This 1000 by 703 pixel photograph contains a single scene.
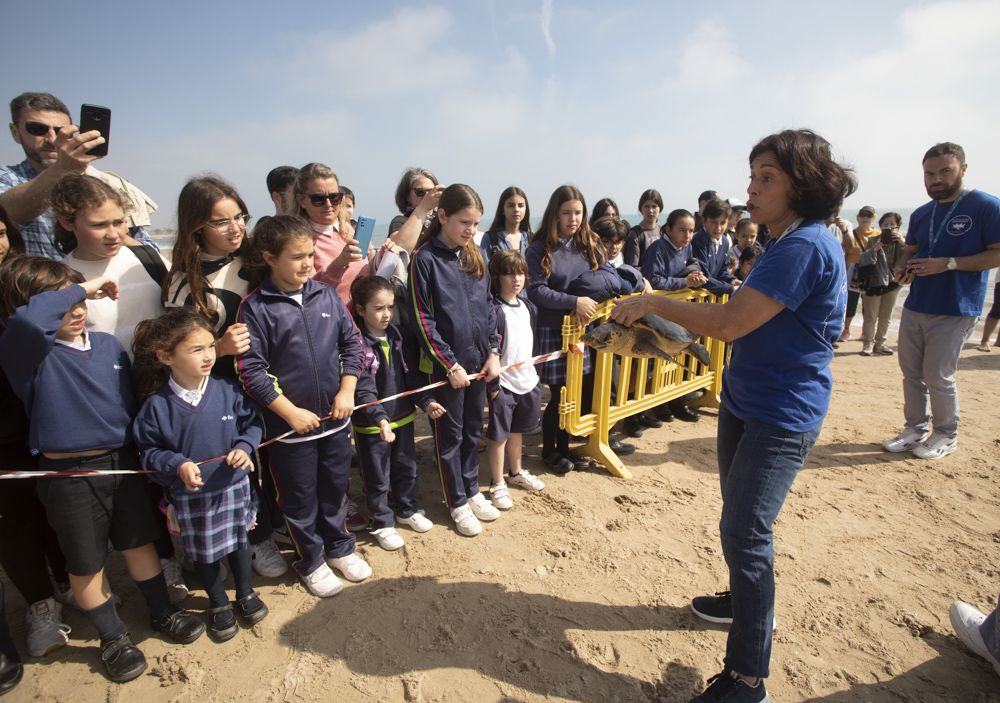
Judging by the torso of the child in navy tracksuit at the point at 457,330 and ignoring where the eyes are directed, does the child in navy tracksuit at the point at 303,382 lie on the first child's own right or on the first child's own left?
on the first child's own right

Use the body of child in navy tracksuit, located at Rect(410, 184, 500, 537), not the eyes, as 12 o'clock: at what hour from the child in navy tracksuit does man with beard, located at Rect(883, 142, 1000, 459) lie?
The man with beard is roughly at 10 o'clock from the child in navy tracksuit.

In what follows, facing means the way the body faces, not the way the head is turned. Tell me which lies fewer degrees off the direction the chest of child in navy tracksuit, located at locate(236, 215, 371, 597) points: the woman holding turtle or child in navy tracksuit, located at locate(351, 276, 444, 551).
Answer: the woman holding turtle

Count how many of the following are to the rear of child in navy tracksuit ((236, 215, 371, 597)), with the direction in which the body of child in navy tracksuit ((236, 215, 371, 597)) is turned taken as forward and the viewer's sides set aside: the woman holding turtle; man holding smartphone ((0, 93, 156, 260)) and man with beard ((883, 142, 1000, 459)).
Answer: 1

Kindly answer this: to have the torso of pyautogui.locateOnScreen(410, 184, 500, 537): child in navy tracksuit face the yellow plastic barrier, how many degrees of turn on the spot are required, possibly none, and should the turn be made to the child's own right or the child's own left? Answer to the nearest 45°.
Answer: approximately 90° to the child's own left

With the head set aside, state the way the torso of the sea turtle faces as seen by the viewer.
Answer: to the viewer's left

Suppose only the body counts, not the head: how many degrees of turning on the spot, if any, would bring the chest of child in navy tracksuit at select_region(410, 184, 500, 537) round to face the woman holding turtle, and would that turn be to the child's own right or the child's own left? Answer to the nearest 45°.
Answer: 0° — they already face them
